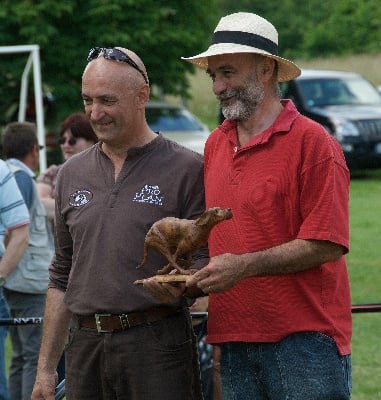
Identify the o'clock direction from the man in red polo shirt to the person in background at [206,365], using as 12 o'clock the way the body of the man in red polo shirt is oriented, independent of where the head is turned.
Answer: The person in background is roughly at 4 o'clock from the man in red polo shirt.

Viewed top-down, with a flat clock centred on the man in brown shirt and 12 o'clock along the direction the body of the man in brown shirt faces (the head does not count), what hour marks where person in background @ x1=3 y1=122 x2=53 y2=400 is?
The person in background is roughly at 4 o'clock from the man in brown shirt.

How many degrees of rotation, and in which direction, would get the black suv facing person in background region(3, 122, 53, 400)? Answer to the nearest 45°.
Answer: approximately 45° to its right

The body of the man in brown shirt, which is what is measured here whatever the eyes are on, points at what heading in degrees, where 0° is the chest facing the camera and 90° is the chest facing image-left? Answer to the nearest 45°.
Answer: approximately 45°

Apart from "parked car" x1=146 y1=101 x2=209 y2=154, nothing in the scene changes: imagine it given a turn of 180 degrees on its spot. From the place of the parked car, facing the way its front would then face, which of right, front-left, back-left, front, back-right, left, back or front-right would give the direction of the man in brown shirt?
back-left

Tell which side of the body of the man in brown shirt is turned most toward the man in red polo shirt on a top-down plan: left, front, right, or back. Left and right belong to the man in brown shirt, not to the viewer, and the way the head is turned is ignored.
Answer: left

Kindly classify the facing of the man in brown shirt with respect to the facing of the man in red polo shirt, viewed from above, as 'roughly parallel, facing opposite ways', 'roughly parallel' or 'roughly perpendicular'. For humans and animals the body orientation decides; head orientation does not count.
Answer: roughly parallel

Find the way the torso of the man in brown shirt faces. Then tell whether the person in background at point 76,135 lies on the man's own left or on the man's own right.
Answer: on the man's own right

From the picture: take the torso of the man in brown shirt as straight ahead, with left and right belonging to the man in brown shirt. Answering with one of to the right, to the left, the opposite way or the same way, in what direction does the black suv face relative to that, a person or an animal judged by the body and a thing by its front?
to the left

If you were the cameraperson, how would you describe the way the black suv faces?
facing the viewer and to the right of the viewer

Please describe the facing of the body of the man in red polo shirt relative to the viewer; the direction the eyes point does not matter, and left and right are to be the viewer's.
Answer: facing the viewer and to the left of the viewer

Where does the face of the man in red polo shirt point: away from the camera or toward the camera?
toward the camera
